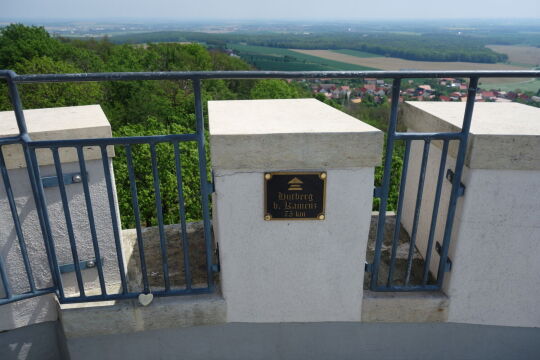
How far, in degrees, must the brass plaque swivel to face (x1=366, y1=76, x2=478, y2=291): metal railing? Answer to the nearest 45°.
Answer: approximately 90° to its left

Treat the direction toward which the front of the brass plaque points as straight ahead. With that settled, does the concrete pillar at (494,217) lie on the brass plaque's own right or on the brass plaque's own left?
on the brass plaque's own left

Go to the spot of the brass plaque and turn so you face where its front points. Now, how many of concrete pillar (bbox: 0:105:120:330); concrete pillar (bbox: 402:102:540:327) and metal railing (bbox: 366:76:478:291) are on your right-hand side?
1

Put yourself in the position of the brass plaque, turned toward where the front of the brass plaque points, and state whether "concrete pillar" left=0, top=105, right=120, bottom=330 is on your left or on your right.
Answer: on your right

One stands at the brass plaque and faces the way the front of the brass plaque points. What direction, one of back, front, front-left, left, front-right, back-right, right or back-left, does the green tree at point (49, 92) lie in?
back-right

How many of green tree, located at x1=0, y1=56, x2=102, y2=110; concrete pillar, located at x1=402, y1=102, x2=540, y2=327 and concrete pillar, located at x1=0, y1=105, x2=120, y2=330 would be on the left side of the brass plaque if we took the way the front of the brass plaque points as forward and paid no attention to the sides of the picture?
1

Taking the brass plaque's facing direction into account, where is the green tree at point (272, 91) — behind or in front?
behind

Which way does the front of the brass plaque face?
toward the camera
